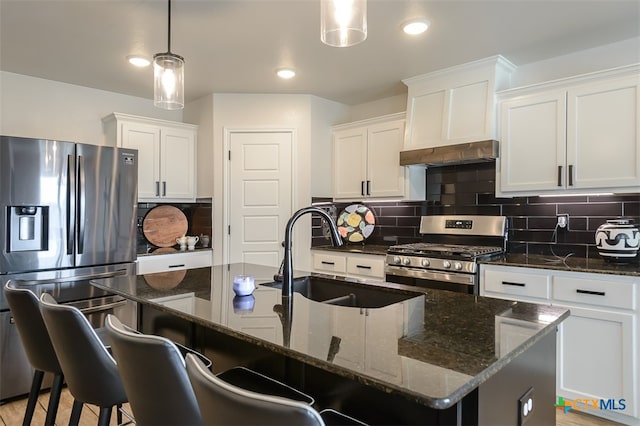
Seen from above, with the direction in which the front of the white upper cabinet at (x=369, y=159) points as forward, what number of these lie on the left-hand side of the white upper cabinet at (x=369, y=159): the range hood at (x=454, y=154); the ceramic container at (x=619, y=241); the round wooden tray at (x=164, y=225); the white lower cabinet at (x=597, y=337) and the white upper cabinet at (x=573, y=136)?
4

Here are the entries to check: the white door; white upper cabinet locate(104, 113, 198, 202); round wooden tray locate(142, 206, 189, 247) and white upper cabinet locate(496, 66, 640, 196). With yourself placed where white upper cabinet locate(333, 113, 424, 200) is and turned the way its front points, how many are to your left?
1

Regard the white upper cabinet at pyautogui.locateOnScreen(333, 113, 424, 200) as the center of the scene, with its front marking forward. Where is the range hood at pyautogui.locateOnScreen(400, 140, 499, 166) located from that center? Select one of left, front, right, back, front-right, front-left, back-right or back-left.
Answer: left

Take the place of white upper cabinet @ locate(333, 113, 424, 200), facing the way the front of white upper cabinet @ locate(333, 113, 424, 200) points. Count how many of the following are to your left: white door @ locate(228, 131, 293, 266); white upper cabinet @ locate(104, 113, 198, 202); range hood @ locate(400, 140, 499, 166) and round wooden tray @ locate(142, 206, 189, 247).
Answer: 1

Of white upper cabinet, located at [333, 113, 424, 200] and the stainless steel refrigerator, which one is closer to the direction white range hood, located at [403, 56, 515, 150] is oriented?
the stainless steel refrigerator

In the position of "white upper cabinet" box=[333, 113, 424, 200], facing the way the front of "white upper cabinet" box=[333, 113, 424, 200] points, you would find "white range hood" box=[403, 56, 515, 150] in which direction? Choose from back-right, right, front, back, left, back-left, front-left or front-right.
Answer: left

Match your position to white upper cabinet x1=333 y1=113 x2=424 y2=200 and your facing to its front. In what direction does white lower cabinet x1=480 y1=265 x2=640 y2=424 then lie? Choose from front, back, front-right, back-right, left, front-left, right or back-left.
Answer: left

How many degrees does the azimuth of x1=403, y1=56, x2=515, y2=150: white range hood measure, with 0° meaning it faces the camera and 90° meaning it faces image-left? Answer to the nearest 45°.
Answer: approximately 45°

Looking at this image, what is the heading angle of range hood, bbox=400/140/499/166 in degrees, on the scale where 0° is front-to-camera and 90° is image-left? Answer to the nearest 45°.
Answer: approximately 45°

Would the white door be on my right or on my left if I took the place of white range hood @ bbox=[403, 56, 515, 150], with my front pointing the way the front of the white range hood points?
on my right

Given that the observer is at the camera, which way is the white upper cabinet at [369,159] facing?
facing the viewer and to the left of the viewer

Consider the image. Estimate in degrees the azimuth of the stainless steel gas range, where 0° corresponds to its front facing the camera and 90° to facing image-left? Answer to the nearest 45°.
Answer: approximately 45°

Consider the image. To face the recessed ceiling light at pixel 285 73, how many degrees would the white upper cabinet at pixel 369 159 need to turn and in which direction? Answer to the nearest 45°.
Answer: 0° — it already faces it

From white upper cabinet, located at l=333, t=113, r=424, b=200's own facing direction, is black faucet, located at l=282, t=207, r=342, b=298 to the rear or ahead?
ahead
